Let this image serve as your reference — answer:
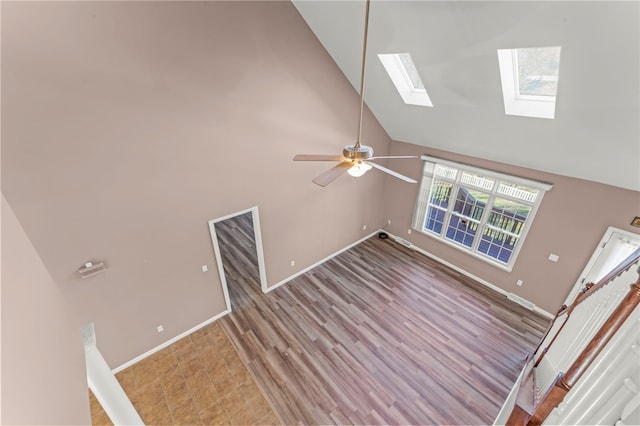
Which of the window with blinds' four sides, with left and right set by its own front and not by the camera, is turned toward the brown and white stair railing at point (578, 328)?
front

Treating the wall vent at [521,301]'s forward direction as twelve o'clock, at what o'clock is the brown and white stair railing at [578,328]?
The brown and white stair railing is roughly at 10 o'clock from the wall vent.

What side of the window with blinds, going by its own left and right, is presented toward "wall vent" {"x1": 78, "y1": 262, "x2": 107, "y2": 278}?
front

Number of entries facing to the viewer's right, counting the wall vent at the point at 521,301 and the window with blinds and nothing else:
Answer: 0

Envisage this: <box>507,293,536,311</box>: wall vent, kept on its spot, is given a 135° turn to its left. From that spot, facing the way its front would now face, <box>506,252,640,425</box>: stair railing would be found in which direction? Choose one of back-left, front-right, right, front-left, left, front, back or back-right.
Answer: right

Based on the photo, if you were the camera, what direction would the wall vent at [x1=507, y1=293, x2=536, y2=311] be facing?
facing the viewer and to the left of the viewer

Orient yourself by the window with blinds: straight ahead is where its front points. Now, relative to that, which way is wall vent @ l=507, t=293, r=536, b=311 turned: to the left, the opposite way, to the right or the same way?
the same way
